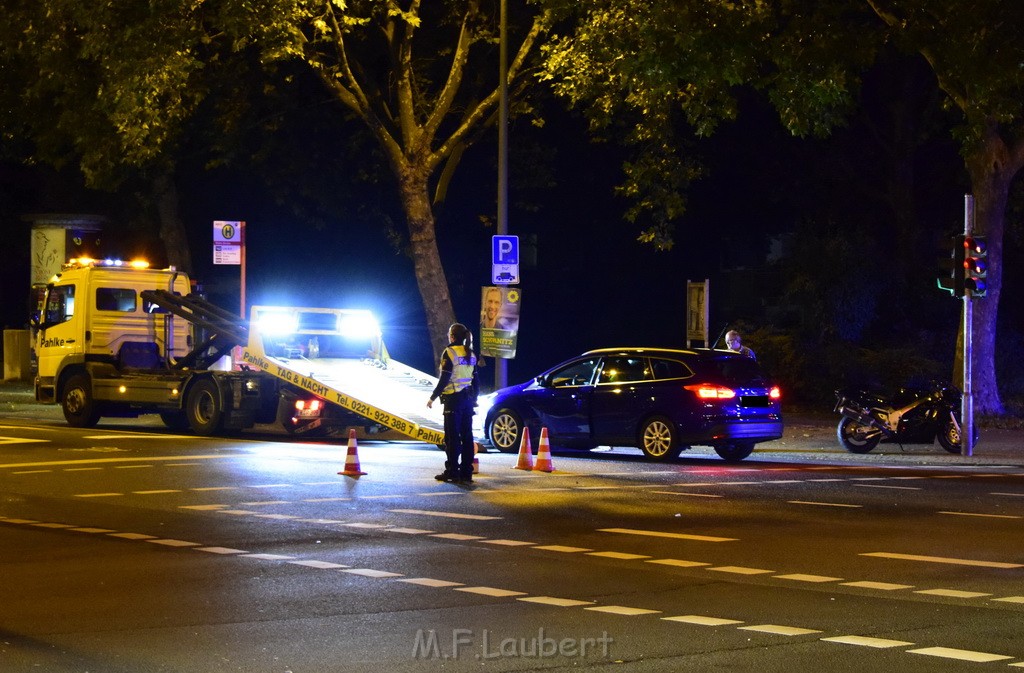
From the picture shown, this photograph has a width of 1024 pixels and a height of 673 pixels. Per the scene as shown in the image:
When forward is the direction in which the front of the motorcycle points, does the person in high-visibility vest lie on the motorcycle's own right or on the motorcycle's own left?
on the motorcycle's own right

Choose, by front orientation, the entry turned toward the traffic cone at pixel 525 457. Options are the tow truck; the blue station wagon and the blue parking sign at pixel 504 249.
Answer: the blue parking sign

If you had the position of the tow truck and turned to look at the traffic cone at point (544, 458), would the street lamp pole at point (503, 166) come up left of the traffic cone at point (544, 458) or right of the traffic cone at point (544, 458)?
left

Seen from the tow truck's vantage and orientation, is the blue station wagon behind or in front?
behind

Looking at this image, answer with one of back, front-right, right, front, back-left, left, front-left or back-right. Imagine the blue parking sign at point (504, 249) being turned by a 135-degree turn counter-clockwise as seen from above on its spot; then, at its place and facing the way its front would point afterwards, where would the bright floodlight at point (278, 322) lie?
back-left

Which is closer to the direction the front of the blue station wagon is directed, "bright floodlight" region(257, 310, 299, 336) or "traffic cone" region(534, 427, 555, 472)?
the bright floodlight

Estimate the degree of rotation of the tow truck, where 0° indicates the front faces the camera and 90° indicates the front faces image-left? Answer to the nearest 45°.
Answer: approximately 135°
